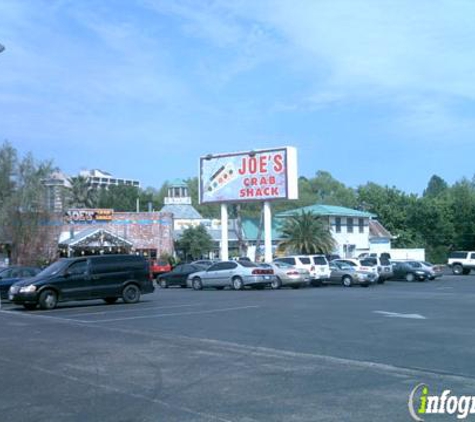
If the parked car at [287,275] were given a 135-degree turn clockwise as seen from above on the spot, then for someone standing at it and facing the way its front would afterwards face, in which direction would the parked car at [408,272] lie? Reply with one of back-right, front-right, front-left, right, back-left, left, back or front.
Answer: front-left

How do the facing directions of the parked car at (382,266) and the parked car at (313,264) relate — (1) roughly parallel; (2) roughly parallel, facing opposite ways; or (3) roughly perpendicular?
roughly parallel

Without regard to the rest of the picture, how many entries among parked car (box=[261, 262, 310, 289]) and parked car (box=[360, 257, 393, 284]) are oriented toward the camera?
0

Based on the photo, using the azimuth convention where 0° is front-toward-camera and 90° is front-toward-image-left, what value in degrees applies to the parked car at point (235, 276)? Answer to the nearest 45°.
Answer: approximately 135°

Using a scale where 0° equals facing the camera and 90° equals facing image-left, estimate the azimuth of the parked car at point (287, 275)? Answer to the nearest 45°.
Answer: approximately 135°

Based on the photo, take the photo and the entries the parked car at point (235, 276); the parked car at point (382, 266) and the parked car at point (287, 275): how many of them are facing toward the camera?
0

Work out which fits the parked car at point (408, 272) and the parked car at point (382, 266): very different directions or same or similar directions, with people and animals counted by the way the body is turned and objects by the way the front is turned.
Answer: very different directions

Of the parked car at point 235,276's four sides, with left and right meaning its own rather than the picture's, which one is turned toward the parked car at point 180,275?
front

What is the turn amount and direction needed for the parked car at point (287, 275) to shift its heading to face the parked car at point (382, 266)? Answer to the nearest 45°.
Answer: approximately 90° to its right

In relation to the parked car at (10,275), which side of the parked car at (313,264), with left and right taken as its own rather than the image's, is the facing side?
left

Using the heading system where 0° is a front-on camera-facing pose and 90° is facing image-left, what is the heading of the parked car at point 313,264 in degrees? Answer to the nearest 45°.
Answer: approximately 135°

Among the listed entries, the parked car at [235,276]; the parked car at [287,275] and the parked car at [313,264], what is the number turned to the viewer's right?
0

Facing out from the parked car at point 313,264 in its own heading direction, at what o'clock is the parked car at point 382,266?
the parked car at point 382,266 is roughly at 3 o'clock from the parked car at point 313,264.
